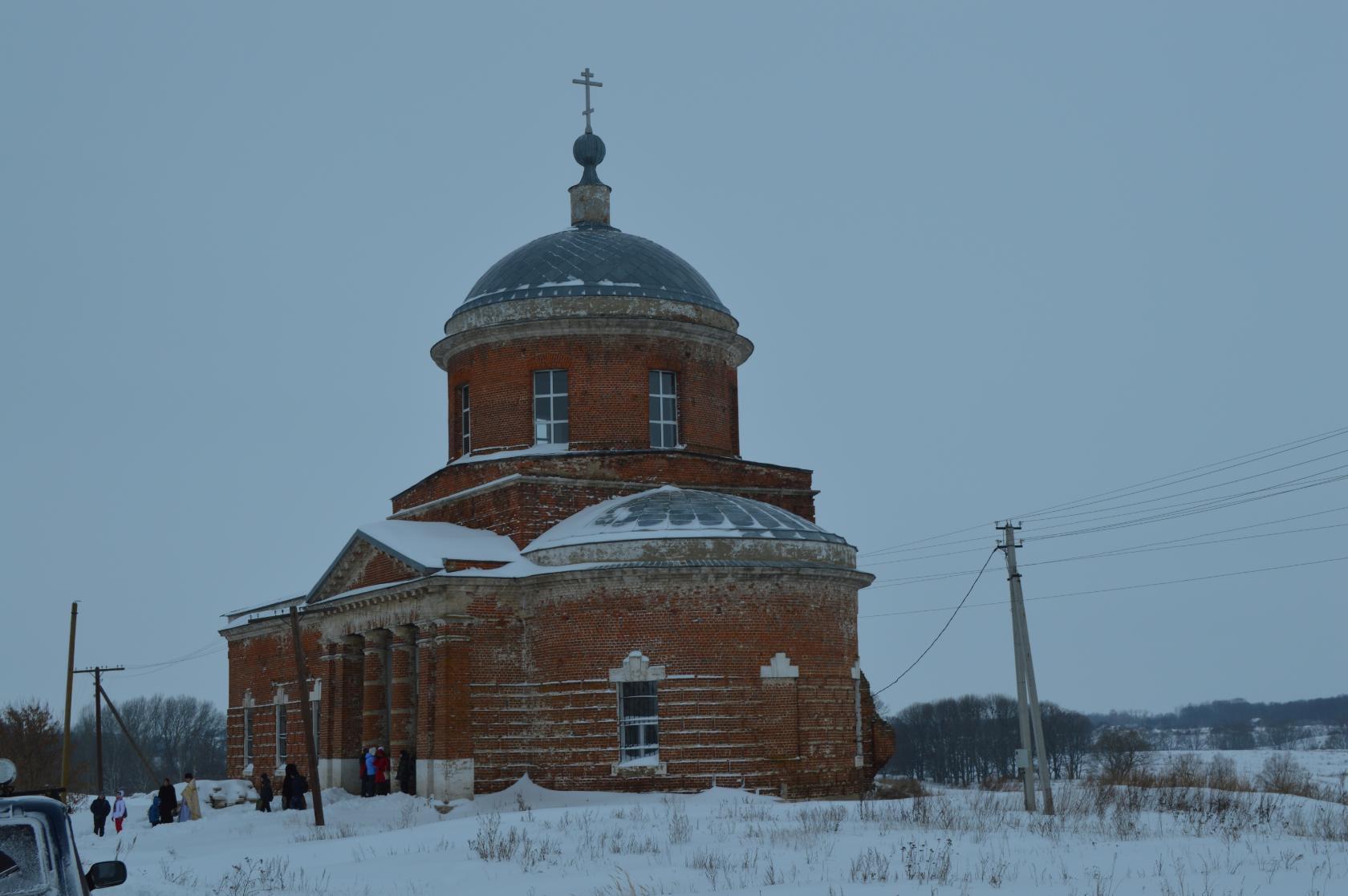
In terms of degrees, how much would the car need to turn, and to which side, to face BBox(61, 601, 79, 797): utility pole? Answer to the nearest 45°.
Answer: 0° — it already faces it

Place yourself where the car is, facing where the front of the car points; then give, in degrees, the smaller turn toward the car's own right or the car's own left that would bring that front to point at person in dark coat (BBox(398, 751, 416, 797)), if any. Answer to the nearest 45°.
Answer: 0° — it already faces them

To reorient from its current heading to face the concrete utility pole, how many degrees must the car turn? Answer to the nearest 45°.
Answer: approximately 45° to its right

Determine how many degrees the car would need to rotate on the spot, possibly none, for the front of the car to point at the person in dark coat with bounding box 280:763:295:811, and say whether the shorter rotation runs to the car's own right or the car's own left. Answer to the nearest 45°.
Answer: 0° — it already faces them

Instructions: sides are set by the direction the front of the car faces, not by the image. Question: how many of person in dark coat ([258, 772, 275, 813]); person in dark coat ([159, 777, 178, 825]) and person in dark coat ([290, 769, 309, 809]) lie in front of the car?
3

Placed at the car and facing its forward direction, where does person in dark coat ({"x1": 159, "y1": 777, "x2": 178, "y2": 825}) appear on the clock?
The person in dark coat is roughly at 12 o'clock from the car.

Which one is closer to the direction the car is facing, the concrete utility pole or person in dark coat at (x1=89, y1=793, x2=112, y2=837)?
the person in dark coat

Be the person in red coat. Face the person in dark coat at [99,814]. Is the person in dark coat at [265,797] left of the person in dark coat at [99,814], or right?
right
